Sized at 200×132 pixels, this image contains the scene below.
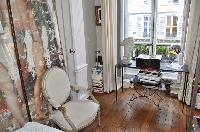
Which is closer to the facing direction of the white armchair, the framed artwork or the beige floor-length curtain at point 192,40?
the beige floor-length curtain

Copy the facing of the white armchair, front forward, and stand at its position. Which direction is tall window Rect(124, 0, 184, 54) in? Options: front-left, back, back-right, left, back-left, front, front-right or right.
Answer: left

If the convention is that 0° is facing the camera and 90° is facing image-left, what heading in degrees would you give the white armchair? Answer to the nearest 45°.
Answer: approximately 315°

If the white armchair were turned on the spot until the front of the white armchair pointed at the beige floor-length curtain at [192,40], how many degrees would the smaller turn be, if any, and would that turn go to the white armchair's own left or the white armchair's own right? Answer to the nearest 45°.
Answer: approximately 45° to the white armchair's own left

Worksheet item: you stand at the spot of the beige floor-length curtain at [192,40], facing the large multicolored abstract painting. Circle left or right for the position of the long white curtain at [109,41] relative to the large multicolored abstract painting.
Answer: right

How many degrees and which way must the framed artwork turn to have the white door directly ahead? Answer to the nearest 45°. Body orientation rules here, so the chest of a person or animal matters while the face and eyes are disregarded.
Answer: approximately 45° to its right

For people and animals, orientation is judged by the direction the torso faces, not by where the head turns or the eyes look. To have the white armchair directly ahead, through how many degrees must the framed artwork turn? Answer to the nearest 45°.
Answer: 0° — it already faces it

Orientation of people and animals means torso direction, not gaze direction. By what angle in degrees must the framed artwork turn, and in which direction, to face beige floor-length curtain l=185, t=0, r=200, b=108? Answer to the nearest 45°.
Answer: approximately 45° to its left

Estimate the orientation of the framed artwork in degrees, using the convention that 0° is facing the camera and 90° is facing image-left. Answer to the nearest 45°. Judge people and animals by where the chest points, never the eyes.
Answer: approximately 0°

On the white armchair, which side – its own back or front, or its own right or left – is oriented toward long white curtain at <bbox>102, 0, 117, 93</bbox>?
left

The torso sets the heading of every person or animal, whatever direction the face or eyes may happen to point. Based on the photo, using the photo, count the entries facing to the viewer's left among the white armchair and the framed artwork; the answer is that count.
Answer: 0
